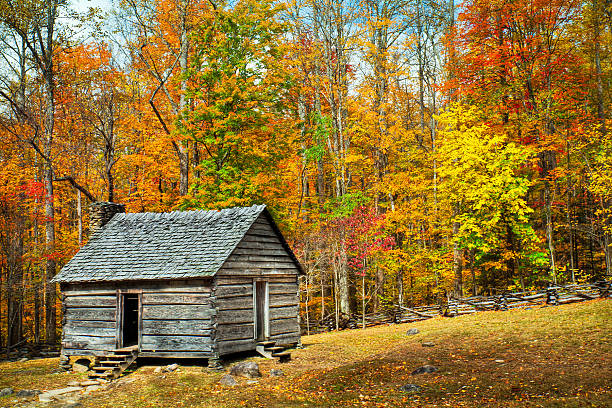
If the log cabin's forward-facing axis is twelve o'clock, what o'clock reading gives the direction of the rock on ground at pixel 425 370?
The rock on ground is roughly at 9 o'clock from the log cabin.

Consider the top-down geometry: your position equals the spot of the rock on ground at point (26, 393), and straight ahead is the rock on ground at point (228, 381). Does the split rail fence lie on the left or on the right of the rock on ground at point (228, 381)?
left

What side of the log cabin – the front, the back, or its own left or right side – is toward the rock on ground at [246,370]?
left

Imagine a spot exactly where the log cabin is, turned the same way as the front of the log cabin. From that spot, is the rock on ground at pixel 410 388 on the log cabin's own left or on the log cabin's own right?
on the log cabin's own left

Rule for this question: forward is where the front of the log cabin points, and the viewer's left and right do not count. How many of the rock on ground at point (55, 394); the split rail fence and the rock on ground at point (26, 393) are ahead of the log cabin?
2

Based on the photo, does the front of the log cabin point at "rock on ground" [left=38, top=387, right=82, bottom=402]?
yes

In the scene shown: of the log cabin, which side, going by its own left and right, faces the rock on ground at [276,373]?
left

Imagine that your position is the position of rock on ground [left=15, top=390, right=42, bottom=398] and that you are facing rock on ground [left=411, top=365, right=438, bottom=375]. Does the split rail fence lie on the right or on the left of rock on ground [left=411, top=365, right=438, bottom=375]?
left

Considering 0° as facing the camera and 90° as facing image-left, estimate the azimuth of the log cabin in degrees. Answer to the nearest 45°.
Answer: approximately 45°

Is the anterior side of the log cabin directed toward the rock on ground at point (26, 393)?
yes
